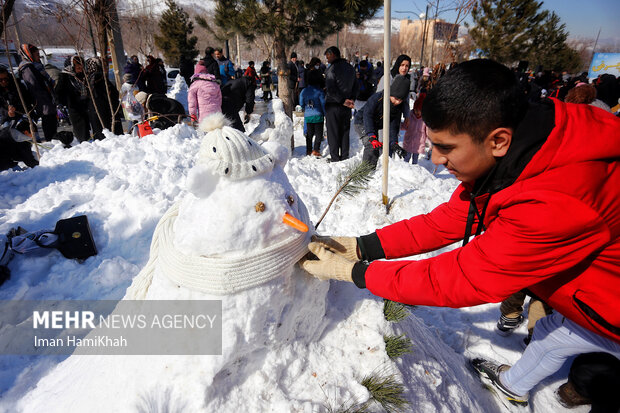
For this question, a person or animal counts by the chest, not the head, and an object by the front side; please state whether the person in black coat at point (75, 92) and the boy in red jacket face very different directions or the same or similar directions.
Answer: very different directions

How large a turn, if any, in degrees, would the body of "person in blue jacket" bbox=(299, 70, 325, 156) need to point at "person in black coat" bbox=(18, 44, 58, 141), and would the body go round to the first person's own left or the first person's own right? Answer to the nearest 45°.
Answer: approximately 90° to the first person's own left

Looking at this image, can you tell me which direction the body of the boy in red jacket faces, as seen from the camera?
to the viewer's left

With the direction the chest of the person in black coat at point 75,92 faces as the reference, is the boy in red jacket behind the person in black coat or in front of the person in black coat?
in front

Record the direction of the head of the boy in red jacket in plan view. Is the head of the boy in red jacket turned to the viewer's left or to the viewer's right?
to the viewer's left

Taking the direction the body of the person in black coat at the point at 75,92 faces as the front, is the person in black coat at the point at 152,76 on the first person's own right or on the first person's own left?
on the first person's own left

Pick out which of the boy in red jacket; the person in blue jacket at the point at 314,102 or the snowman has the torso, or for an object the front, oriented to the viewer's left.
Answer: the boy in red jacket

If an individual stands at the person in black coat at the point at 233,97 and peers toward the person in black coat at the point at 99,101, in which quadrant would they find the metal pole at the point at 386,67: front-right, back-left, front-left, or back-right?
back-left

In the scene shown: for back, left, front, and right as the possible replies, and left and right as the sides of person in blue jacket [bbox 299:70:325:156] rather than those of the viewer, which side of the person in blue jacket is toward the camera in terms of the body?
back

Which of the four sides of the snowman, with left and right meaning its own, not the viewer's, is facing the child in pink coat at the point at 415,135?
left
